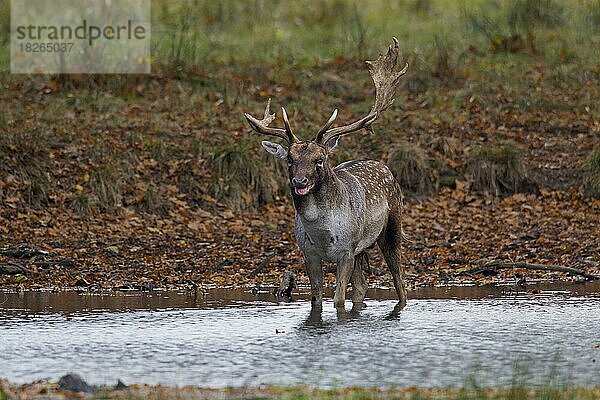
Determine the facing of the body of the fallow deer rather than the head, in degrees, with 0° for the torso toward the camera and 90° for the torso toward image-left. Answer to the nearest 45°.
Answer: approximately 45°

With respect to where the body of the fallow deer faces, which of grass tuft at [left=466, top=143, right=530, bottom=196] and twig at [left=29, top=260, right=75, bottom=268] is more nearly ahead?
the twig

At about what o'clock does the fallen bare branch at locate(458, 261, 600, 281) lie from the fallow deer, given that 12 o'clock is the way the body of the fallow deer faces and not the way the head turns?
The fallen bare branch is roughly at 6 o'clock from the fallow deer.

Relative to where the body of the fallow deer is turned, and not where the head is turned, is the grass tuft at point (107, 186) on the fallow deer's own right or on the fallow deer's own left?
on the fallow deer's own right

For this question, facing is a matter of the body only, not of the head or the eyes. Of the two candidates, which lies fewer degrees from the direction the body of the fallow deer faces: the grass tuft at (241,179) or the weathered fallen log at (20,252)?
the weathered fallen log

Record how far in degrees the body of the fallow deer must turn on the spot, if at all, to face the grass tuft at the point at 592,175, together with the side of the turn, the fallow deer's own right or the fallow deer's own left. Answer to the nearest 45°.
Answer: approximately 180°

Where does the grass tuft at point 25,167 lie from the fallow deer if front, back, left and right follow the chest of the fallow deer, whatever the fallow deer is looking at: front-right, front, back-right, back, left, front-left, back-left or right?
right

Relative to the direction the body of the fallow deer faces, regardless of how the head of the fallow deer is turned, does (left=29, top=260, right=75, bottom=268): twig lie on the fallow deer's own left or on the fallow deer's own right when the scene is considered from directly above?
on the fallow deer's own right
